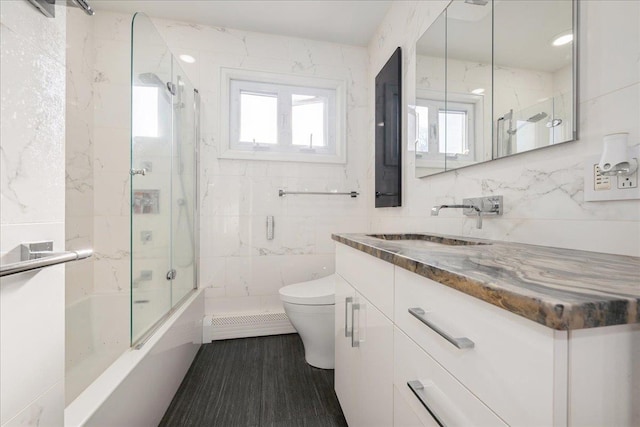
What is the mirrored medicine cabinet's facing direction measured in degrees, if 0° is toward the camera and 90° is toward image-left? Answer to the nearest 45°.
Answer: approximately 45°

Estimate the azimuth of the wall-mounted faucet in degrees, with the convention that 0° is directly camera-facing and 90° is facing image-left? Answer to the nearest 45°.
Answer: approximately 45°

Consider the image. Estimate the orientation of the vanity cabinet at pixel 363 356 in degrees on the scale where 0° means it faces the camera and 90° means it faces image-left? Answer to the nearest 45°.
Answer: approximately 45°

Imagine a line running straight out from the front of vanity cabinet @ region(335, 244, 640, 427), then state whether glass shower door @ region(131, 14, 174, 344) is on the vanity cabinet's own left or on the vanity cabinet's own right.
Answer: on the vanity cabinet's own right

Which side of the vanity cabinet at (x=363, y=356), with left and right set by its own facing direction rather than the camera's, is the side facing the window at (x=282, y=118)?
right

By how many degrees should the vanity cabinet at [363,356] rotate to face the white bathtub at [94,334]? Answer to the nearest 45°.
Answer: approximately 45° to its right
